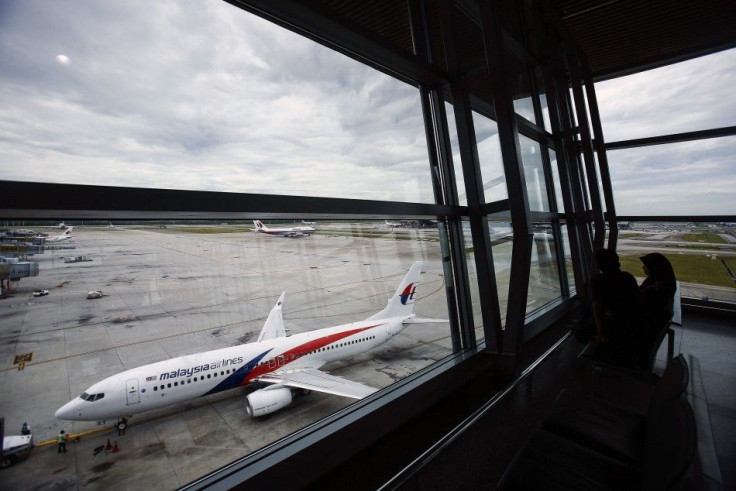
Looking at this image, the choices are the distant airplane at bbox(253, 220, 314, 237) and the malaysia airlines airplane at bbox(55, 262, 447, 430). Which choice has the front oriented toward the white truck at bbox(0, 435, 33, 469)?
the malaysia airlines airplane

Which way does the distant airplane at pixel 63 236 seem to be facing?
to the viewer's left

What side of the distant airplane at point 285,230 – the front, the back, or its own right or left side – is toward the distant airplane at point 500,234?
front

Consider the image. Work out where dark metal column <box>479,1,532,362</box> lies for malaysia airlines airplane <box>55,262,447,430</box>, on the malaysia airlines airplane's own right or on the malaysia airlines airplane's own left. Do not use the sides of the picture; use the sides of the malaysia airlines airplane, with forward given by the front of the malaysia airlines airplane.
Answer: on the malaysia airlines airplane's own left

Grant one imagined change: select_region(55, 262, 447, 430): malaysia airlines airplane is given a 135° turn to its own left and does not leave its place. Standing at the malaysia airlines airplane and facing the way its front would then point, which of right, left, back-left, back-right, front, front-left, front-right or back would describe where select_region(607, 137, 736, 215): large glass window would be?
front

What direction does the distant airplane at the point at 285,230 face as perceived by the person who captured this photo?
facing to the right of the viewer

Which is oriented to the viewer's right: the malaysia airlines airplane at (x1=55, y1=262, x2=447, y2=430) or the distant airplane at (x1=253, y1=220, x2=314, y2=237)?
the distant airplane

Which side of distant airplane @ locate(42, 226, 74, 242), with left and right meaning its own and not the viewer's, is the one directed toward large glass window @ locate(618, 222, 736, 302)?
left
